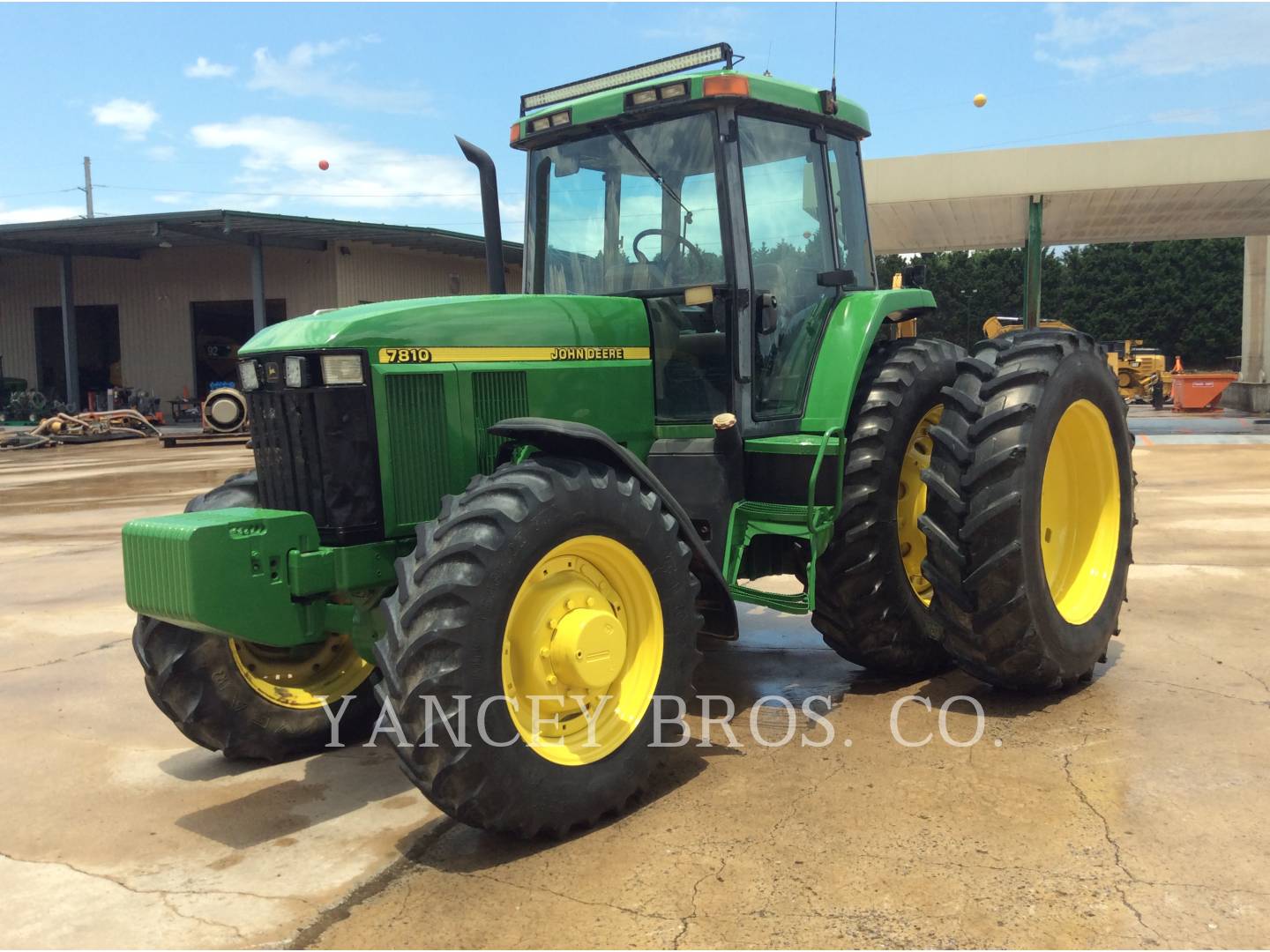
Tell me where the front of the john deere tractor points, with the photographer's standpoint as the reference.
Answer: facing the viewer and to the left of the viewer

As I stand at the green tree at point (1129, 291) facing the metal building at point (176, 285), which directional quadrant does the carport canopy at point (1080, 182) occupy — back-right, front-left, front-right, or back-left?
front-left

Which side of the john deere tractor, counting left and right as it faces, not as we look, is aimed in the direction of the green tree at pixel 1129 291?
back

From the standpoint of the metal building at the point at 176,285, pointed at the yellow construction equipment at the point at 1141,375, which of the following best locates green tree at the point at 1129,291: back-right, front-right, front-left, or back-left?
front-left

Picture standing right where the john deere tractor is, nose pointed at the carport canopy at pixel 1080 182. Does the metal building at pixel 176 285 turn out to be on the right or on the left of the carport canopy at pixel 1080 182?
left

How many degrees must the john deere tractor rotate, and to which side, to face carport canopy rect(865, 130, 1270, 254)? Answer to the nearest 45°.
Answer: approximately 180°

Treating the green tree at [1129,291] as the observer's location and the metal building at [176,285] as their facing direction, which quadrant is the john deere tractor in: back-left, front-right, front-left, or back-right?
front-left

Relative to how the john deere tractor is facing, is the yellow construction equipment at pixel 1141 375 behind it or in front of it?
behind

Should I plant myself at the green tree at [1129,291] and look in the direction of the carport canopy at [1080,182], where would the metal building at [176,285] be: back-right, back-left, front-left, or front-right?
front-right
